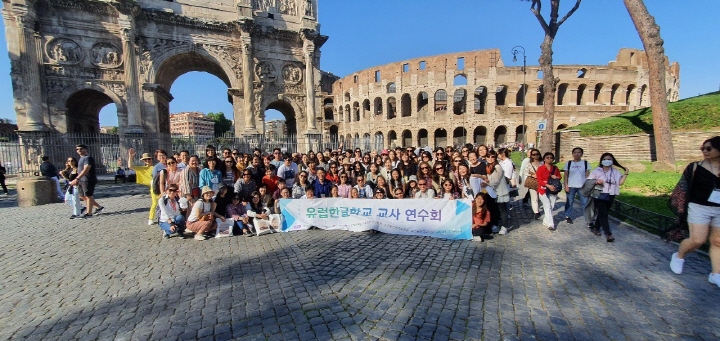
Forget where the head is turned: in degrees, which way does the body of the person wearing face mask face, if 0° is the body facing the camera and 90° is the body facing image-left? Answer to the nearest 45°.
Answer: approximately 0°

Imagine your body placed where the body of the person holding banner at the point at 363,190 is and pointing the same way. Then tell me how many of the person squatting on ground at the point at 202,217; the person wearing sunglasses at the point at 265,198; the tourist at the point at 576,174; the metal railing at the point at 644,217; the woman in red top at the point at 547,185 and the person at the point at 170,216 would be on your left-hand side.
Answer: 3

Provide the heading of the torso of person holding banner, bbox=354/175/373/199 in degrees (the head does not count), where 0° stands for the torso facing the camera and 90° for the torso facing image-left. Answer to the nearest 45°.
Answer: approximately 0°

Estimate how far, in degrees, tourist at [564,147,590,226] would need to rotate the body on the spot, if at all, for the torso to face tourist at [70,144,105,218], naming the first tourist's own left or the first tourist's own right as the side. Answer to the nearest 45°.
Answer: approximately 45° to the first tourist's own right

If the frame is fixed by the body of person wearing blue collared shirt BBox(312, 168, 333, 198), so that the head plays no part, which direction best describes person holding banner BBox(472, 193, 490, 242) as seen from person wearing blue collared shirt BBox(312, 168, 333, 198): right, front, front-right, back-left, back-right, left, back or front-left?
front-left

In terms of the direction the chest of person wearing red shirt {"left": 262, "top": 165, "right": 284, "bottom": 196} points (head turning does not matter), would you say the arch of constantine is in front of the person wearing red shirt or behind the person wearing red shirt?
behind

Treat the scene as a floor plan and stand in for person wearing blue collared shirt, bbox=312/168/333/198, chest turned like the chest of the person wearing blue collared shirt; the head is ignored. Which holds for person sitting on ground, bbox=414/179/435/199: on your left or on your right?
on your left

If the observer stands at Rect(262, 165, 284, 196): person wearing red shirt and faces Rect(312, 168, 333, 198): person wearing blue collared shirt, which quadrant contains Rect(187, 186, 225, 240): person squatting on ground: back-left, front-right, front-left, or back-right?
back-right

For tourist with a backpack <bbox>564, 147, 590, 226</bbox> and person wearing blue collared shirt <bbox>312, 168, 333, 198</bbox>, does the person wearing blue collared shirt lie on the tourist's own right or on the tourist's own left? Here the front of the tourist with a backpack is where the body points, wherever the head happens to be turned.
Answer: on the tourist's own right

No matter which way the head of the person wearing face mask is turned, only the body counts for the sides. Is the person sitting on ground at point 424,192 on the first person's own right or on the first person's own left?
on the first person's own right

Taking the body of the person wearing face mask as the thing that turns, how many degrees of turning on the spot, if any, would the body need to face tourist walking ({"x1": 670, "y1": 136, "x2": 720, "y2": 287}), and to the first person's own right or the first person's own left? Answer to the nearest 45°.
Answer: approximately 45° to the first person's own left

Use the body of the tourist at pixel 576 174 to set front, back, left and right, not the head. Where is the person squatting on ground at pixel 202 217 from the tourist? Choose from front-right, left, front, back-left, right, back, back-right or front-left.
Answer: front-right
